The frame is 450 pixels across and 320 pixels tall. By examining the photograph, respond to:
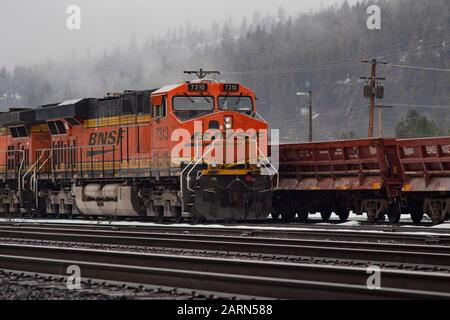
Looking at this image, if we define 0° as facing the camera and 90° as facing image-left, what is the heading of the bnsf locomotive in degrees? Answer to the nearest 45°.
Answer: approximately 315°
